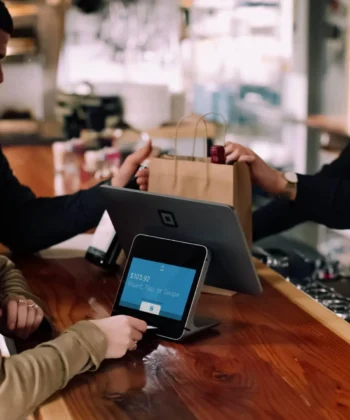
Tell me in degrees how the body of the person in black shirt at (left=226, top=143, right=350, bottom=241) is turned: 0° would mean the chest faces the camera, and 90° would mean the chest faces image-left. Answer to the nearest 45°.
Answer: approximately 90°

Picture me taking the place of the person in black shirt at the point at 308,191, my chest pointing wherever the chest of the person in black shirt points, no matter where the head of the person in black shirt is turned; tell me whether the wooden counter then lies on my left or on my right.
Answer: on my left

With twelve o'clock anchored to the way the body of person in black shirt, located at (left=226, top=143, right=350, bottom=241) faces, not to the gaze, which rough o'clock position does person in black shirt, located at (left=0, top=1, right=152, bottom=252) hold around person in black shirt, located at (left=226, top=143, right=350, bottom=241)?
person in black shirt, located at (left=0, top=1, right=152, bottom=252) is roughly at 12 o'clock from person in black shirt, located at (left=226, top=143, right=350, bottom=241).

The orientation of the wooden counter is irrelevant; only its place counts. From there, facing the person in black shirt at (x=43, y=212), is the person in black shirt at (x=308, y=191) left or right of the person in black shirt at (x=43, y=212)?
right

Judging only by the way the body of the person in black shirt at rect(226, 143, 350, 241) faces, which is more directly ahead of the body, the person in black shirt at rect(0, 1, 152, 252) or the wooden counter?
the person in black shirt
